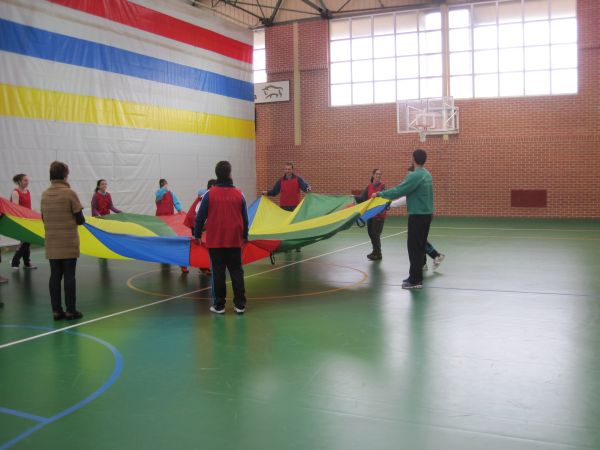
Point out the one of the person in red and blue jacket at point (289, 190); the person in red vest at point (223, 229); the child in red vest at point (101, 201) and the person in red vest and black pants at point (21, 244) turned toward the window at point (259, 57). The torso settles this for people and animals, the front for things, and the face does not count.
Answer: the person in red vest at point (223, 229)

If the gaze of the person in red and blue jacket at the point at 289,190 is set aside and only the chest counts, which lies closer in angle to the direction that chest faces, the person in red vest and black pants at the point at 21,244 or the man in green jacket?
the man in green jacket

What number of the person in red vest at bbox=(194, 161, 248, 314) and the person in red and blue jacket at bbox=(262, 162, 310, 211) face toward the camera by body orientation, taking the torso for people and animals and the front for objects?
1

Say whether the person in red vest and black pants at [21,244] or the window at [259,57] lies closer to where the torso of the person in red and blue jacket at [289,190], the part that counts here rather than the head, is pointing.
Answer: the person in red vest and black pants

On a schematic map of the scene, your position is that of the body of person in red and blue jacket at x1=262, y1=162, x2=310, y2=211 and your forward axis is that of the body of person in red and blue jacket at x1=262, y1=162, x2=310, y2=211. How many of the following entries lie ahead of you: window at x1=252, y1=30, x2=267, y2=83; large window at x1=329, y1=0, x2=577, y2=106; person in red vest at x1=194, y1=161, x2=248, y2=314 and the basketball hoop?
1

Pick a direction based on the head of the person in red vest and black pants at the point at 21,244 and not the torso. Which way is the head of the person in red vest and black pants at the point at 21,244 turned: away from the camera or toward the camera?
toward the camera

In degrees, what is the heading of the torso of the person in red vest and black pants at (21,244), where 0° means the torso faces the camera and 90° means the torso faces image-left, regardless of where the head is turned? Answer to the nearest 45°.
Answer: approximately 315°

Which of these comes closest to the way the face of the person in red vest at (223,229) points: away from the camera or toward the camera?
away from the camera

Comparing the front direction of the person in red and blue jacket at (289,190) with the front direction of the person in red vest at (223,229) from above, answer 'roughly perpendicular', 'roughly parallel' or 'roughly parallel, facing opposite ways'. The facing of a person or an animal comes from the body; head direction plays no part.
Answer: roughly parallel, facing opposite ways

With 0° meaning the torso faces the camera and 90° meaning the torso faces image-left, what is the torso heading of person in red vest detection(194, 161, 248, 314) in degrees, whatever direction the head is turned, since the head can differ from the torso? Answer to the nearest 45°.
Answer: approximately 180°

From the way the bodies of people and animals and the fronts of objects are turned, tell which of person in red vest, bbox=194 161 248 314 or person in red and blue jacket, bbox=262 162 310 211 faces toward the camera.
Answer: person in red and blue jacket, bbox=262 162 310 211

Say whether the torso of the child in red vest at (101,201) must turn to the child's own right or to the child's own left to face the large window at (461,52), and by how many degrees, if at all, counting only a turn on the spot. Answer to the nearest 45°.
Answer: approximately 90° to the child's own left

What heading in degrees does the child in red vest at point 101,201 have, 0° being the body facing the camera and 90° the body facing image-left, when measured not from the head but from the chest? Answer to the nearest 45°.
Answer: approximately 315°

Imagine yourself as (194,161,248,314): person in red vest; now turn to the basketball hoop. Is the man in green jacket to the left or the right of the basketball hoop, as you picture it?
right

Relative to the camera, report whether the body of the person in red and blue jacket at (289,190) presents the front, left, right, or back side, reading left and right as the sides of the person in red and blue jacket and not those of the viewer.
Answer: front
